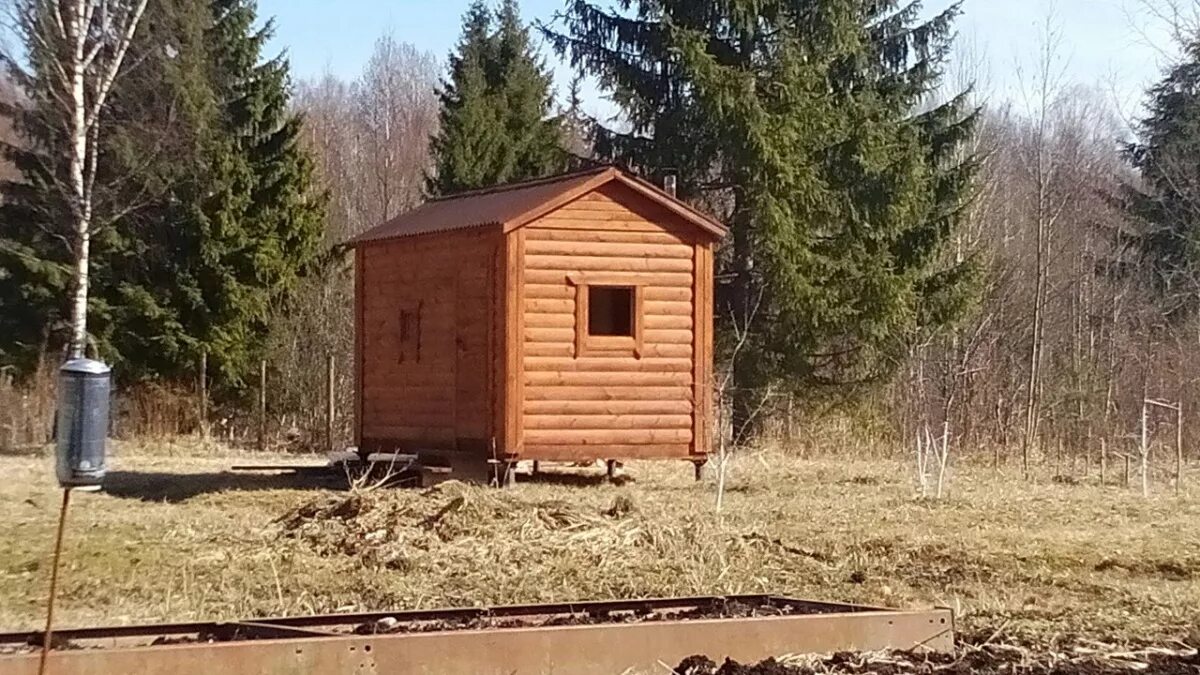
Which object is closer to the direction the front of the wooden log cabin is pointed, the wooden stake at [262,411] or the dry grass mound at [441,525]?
the dry grass mound

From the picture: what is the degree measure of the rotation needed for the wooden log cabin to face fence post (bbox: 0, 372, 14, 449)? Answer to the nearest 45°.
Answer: approximately 90° to its right

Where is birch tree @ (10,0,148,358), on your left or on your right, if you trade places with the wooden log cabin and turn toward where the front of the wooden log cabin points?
on your right

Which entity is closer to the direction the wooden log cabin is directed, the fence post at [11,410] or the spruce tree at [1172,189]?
the fence post

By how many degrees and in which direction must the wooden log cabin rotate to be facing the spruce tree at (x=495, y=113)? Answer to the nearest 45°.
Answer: approximately 135° to its right

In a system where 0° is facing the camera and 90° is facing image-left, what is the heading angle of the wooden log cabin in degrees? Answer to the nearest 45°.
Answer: approximately 45°

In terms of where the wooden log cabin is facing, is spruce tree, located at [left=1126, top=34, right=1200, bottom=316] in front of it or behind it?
behind

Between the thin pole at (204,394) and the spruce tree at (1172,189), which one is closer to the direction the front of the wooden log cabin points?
the thin pole

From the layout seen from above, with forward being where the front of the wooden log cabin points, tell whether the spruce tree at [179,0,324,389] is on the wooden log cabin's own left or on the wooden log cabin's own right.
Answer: on the wooden log cabin's own right

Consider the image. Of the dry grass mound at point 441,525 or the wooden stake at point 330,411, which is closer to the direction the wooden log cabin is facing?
the dry grass mound
